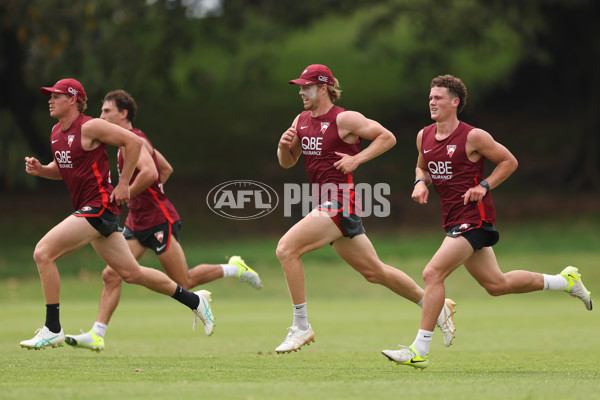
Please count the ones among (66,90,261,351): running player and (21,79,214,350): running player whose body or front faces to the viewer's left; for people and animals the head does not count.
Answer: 2

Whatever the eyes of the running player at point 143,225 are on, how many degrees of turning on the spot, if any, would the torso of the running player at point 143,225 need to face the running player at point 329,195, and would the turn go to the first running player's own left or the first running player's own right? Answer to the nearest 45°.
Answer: approximately 135° to the first running player's own left

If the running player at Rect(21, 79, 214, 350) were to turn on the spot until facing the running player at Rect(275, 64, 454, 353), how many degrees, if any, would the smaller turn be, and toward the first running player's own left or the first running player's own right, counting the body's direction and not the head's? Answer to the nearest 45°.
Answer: approximately 180°

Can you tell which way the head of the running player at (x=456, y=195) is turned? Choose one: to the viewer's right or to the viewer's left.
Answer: to the viewer's left

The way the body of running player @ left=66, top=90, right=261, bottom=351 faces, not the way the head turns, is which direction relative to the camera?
to the viewer's left

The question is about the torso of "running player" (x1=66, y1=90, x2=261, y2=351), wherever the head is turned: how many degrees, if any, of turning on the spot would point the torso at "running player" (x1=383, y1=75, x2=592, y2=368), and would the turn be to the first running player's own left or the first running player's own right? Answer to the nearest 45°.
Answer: approximately 135° to the first running player's own left

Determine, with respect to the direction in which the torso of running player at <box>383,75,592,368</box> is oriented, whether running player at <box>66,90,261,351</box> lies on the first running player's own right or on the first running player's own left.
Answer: on the first running player's own right

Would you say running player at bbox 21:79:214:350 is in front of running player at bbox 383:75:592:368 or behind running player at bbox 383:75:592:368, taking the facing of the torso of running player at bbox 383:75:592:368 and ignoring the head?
in front

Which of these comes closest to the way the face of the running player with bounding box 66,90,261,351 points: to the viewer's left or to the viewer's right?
to the viewer's left

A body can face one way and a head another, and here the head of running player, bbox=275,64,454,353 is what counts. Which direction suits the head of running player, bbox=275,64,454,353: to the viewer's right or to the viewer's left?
to the viewer's left

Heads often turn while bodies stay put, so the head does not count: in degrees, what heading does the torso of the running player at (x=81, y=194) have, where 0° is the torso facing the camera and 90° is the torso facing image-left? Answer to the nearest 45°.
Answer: approximately 90°

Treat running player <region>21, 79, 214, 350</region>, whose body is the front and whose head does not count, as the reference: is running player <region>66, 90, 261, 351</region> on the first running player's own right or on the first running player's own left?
on the first running player's own right
